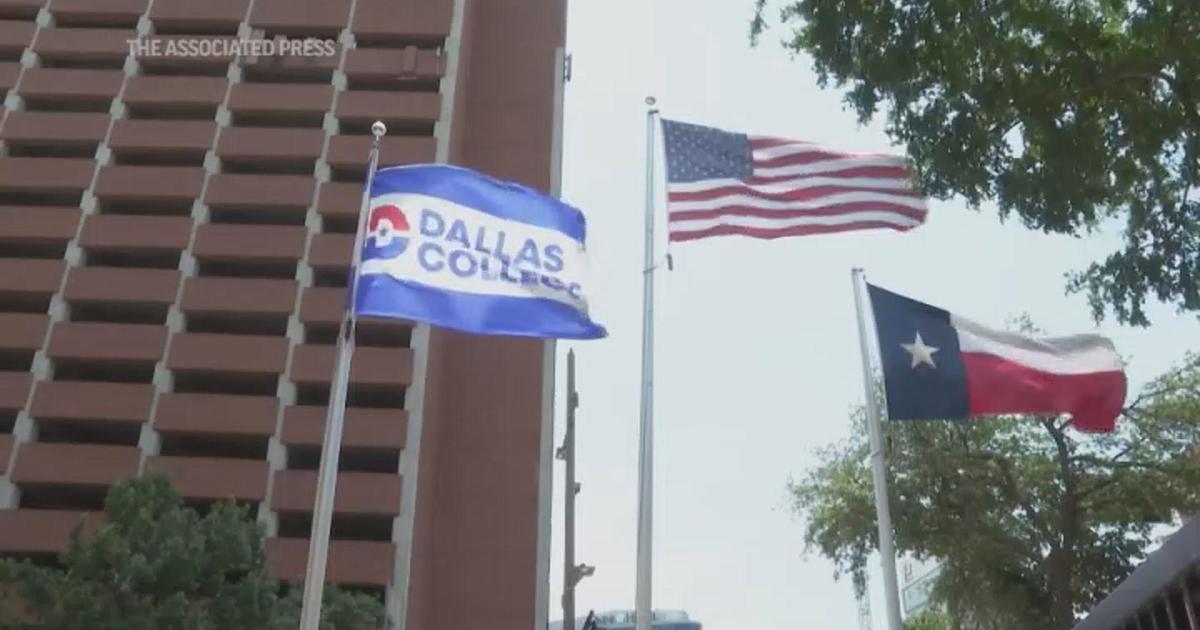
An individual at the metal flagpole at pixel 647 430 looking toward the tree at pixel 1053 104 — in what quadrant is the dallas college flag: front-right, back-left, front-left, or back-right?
back-right

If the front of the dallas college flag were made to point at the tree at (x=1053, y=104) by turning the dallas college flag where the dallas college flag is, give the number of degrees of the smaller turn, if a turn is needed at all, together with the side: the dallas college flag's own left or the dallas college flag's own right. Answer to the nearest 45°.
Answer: approximately 90° to the dallas college flag's own left

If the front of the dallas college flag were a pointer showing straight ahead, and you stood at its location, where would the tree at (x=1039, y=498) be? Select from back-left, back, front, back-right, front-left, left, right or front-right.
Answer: back-left

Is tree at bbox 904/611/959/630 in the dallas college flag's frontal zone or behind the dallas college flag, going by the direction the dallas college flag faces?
behind

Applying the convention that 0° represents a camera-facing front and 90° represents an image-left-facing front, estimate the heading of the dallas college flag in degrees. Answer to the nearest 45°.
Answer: approximately 0°

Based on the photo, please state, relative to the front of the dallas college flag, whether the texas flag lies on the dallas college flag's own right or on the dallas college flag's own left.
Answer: on the dallas college flag's own left

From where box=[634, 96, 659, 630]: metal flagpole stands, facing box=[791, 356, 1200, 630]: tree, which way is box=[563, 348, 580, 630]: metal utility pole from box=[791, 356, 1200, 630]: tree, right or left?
left

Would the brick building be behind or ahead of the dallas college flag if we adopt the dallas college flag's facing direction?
behind

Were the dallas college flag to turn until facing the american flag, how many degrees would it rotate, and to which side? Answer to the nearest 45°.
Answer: approximately 135° to its left
